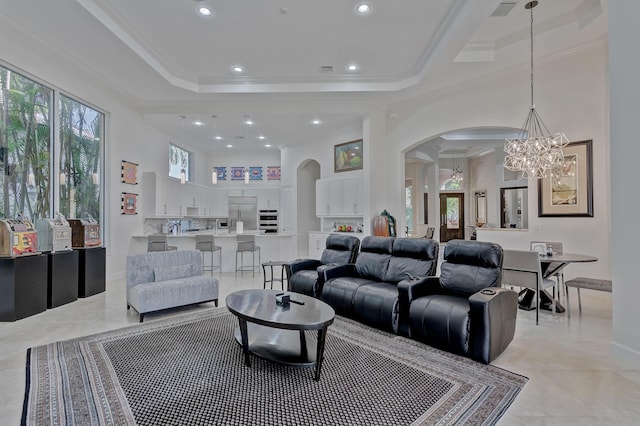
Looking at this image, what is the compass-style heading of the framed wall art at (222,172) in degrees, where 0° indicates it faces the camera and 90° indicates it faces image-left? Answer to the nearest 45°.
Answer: approximately 0°

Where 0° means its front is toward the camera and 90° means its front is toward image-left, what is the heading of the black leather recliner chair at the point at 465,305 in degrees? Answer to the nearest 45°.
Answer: approximately 45°

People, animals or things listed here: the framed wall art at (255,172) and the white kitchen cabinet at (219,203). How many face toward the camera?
2

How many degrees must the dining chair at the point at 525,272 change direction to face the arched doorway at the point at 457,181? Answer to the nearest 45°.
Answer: approximately 45° to its left
